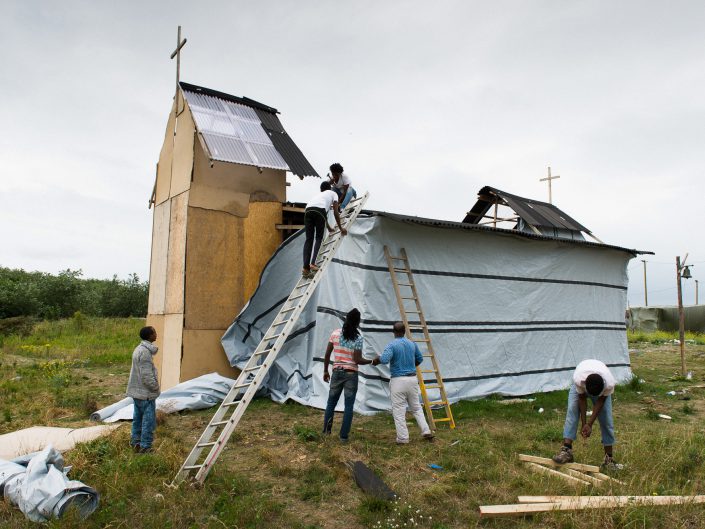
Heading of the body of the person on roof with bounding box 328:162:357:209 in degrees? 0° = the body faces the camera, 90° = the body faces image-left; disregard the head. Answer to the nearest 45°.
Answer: approximately 45°

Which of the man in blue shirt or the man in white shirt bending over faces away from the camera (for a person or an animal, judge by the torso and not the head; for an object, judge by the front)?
the man in blue shirt

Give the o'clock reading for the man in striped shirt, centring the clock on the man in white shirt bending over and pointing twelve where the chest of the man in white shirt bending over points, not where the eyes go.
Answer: The man in striped shirt is roughly at 3 o'clock from the man in white shirt bending over.

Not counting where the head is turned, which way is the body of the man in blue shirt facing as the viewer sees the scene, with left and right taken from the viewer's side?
facing away from the viewer

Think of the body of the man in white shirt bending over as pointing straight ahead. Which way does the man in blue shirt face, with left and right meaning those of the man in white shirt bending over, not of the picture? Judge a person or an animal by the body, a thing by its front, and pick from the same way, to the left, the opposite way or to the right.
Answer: the opposite way

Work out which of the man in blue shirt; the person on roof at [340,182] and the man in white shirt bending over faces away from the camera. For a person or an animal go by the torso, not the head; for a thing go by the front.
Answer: the man in blue shirt

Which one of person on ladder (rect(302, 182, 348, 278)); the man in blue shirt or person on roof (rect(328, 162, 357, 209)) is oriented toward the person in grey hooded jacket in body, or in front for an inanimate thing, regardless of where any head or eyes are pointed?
person on roof (rect(328, 162, 357, 209))

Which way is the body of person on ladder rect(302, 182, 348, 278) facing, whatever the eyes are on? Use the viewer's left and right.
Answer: facing away from the viewer and to the right of the viewer

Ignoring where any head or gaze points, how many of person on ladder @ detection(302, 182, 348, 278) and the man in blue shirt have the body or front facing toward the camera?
0

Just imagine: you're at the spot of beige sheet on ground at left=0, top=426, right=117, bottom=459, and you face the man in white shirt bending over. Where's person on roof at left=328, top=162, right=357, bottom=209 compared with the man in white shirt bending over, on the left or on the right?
left

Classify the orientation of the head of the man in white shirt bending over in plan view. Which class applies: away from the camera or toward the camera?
toward the camera

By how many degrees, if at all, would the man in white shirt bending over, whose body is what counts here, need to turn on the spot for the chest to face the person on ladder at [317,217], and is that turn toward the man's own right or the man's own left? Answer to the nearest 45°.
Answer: approximately 90° to the man's own right

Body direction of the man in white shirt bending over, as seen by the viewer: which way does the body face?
toward the camera

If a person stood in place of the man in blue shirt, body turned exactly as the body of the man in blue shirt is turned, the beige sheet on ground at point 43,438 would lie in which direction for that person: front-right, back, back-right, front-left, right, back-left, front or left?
left
